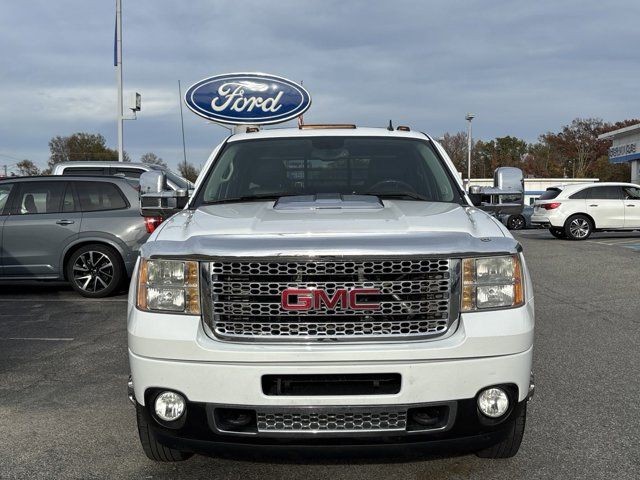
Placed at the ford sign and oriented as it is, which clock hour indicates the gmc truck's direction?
The gmc truck is roughly at 12 o'clock from the ford sign.

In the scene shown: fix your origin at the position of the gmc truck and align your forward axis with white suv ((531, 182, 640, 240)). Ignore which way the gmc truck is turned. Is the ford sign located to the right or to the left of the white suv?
left

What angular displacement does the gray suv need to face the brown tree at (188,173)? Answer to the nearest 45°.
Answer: approximately 90° to its right

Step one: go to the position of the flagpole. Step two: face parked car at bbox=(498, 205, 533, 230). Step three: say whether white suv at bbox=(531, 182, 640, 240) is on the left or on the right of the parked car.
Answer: right

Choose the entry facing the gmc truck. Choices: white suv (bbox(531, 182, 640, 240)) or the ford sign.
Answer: the ford sign

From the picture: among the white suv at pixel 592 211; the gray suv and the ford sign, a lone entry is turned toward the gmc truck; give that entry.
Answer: the ford sign

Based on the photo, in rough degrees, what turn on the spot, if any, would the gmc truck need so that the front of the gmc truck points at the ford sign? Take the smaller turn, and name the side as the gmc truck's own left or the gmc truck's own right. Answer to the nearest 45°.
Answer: approximately 180°

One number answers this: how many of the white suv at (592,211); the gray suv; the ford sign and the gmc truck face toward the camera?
2

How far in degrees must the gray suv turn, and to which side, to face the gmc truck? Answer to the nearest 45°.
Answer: approximately 90° to its left
